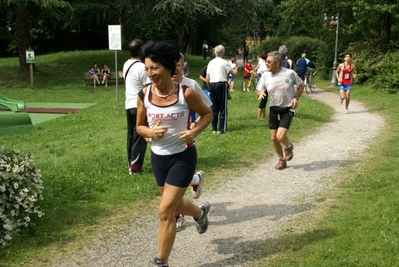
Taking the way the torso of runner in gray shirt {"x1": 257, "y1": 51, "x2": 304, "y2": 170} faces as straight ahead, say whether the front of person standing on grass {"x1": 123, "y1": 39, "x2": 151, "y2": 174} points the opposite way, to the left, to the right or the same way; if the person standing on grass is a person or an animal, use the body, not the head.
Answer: the opposite way

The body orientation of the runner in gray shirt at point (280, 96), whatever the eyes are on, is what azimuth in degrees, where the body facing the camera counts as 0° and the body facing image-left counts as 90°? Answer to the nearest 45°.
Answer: approximately 45°

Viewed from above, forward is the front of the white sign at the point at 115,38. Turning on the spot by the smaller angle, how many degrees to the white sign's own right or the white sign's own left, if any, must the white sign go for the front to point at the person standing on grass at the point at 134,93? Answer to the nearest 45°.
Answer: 0° — it already faces them

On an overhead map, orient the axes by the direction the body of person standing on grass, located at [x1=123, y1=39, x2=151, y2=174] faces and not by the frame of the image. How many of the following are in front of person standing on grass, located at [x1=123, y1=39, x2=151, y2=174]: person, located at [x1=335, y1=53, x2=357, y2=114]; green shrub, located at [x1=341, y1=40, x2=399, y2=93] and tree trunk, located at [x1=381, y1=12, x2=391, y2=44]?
3

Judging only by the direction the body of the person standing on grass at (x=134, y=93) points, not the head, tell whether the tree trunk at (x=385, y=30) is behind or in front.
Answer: in front

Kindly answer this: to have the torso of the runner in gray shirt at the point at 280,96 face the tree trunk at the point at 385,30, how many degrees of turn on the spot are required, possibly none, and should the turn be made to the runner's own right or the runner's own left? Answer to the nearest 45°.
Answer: approximately 135° to the runner's own right

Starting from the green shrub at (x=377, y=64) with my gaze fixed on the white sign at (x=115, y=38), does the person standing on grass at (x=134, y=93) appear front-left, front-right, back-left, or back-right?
front-left

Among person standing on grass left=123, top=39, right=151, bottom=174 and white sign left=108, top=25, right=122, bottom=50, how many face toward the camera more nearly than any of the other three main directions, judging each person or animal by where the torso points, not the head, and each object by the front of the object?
1

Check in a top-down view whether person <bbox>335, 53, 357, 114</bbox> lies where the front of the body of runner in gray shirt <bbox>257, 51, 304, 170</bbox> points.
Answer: no

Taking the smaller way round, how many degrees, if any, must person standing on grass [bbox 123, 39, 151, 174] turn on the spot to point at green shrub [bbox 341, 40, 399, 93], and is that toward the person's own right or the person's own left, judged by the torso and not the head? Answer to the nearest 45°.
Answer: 0° — they already face it

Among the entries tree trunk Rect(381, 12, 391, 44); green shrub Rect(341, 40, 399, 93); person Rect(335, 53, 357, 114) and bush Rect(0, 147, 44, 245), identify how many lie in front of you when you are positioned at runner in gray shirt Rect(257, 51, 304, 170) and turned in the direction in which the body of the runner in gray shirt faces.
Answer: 1

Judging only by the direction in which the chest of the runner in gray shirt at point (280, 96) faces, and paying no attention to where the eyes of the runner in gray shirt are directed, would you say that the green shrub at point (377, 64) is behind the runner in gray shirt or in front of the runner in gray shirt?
behind

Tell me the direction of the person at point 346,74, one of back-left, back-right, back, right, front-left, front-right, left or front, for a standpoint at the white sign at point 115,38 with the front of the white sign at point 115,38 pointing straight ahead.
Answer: front-left

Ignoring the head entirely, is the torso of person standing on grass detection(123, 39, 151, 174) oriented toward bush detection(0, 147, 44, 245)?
no

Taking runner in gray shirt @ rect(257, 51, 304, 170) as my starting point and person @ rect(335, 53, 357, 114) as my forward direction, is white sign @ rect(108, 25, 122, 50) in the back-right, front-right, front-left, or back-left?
front-left

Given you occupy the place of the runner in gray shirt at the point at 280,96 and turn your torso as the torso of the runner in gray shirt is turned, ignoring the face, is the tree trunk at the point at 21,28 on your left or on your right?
on your right

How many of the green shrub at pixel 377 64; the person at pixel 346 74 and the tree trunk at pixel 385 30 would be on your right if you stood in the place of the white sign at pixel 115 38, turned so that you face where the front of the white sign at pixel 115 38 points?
0

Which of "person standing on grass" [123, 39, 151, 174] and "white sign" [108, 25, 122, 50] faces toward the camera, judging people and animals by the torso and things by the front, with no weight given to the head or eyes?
the white sign

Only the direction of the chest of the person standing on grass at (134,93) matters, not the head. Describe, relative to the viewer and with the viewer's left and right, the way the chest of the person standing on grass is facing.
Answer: facing away from the viewer and to the right of the viewer

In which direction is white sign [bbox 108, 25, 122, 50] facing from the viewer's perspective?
toward the camera
